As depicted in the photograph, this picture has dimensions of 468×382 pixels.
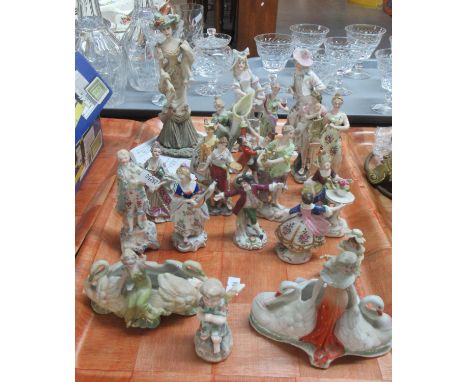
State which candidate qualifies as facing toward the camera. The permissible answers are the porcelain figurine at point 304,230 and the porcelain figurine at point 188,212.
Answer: the porcelain figurine at point 188,212

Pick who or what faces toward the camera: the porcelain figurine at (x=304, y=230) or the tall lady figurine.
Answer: the tall lady figurine

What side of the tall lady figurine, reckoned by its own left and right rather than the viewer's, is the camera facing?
front
